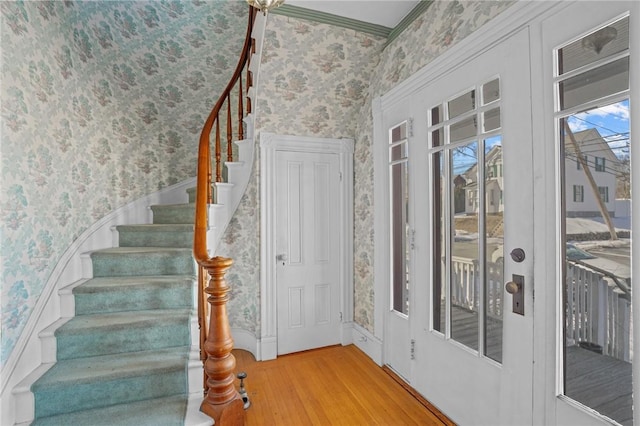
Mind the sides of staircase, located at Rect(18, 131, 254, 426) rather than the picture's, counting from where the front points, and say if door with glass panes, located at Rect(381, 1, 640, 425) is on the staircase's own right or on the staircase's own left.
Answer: on the staircase's own left

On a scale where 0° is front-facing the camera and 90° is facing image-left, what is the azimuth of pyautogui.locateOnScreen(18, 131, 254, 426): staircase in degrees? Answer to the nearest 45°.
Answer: approximately 0°

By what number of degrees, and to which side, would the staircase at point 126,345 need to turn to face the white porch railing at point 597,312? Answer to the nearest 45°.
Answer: approximately 45° to its left

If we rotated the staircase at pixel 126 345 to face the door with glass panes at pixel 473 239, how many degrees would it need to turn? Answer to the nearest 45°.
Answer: approximately 45° to its left

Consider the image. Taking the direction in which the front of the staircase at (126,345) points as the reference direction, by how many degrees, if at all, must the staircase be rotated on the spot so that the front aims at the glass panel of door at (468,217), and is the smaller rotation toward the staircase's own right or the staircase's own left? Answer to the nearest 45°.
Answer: approximately 45° to the staircase's own left

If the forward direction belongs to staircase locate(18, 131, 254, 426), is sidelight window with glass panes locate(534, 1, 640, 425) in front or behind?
in front
